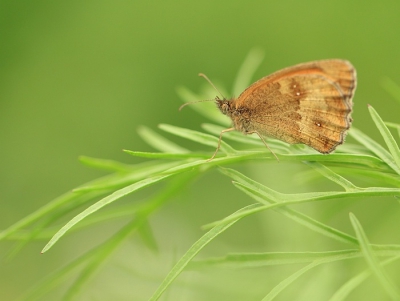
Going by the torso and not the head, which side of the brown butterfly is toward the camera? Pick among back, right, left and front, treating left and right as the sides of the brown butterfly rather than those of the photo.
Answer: left
